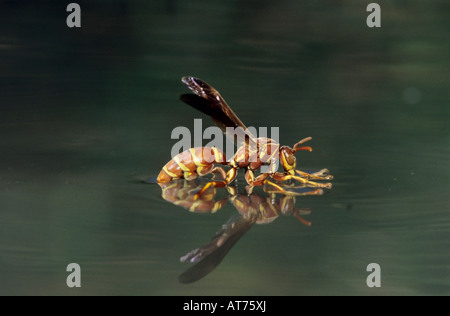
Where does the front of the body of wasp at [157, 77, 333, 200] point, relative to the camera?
to the viewer's right
